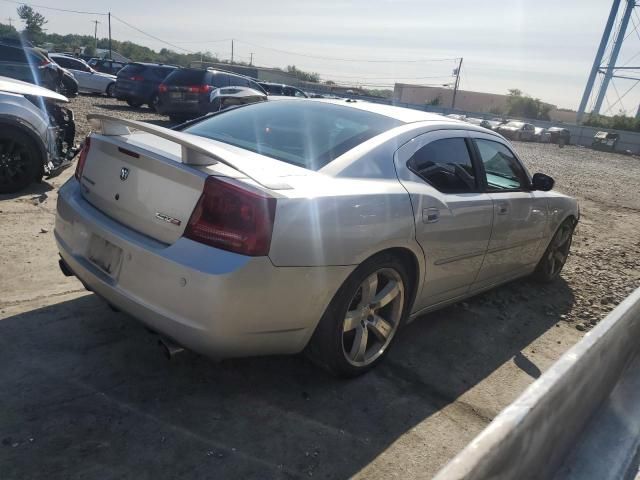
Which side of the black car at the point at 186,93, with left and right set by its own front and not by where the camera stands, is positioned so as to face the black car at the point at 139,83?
left

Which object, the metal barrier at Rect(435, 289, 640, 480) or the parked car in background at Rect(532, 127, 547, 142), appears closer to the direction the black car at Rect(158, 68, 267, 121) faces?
the parked car in background

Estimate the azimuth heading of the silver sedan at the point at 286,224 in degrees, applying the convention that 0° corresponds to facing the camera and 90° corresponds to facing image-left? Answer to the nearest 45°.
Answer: approximately 225°

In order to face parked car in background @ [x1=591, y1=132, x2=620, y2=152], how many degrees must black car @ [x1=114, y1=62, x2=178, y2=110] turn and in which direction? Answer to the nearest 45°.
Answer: approximately 45° to its right

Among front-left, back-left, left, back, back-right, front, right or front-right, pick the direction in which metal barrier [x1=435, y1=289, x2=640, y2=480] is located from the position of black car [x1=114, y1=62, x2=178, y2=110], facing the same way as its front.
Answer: back-right

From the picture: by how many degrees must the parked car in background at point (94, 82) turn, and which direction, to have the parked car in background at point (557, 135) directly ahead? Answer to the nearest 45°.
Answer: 0° — it already faces it

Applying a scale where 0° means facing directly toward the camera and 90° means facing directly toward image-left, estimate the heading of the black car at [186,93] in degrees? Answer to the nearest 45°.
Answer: approximately 225°

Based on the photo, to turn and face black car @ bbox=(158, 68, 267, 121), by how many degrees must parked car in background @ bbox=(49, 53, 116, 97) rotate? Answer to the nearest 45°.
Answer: approximately 90° to its right

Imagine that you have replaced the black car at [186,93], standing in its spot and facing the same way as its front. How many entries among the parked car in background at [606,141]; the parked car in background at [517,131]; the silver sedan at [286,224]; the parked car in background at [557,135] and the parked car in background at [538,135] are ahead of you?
4

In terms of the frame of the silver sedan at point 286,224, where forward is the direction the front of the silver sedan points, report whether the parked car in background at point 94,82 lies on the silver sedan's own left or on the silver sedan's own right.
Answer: on the silver sedan's own left

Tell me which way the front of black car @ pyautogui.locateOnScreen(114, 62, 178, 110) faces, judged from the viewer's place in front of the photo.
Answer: facing away from the viewer and to the right of the viewer
